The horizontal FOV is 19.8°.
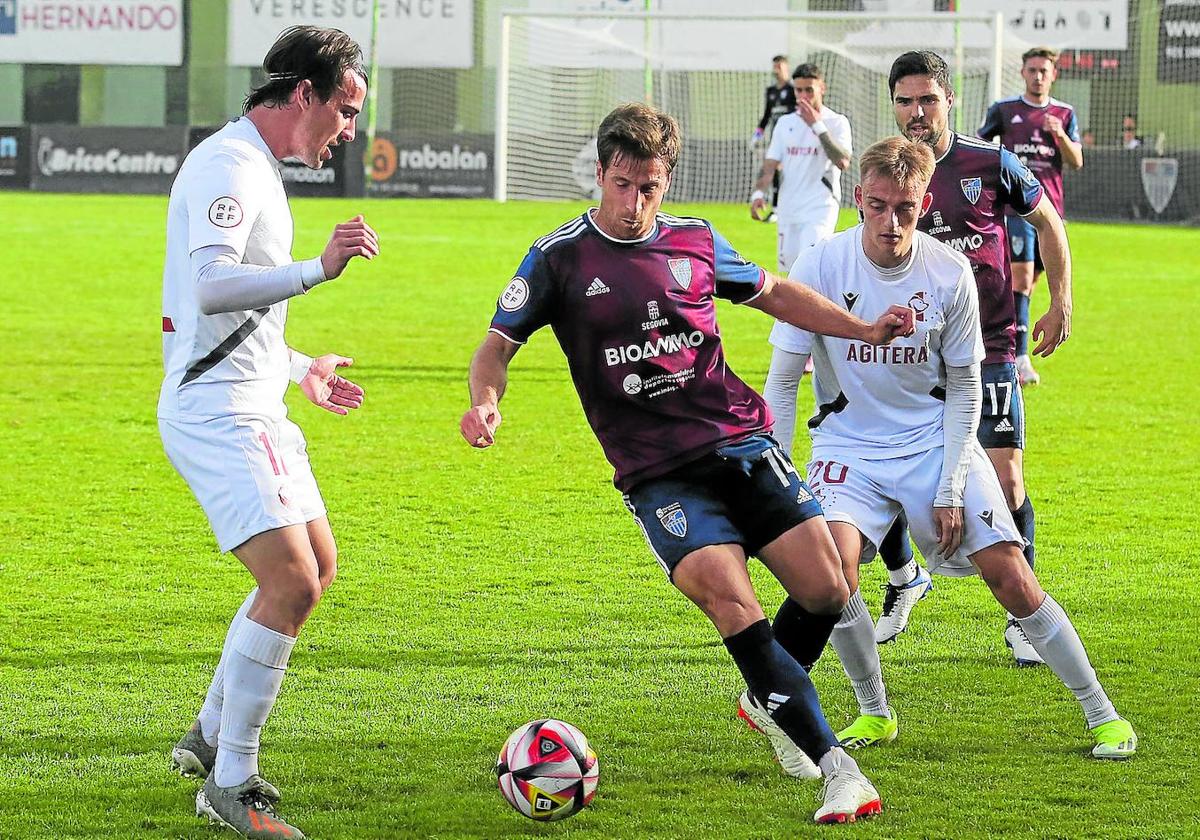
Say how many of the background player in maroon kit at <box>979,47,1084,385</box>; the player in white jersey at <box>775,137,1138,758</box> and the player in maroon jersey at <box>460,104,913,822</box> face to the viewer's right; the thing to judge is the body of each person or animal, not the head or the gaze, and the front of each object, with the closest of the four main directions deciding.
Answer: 0

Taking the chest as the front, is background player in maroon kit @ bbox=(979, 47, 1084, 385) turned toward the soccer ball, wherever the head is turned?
yes

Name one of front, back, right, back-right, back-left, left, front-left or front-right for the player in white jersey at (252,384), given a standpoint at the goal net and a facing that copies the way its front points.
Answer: front

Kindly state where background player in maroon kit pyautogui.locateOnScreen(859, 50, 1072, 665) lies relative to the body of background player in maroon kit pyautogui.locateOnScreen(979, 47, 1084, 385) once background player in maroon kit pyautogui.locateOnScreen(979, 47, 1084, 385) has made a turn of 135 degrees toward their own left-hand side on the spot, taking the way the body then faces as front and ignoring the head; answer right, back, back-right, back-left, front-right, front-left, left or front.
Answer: back-right

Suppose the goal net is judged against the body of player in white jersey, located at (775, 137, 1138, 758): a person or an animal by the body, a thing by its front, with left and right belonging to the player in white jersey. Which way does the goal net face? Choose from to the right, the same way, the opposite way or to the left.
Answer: the same way

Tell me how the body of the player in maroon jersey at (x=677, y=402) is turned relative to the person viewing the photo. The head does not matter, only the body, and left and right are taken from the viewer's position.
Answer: facing the viewer

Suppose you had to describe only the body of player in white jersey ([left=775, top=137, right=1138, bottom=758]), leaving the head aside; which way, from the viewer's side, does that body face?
toward the camera

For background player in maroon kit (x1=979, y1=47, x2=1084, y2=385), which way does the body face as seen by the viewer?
toward the camera

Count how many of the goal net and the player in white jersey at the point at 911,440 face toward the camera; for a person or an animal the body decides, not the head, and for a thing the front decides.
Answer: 2

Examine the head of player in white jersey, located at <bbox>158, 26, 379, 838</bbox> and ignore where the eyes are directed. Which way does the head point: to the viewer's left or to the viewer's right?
to the viewer's right

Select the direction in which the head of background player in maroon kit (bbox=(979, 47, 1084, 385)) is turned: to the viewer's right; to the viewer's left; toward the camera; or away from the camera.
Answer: toward the camera

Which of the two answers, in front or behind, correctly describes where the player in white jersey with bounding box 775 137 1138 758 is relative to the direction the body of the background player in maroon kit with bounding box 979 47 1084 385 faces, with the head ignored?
in front

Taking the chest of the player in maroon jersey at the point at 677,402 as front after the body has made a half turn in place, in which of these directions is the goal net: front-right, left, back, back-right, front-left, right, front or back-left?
front

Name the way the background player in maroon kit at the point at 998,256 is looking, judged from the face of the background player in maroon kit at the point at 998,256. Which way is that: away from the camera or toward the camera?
toward the camera

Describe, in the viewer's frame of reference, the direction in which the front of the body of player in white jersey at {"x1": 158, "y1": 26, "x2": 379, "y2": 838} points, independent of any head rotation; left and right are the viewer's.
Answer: facing to the right of the viewer

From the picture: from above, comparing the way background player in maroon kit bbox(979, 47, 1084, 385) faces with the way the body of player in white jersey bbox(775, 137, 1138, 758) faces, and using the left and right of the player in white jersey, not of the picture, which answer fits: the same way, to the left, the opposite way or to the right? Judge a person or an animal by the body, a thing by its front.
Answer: the same way
